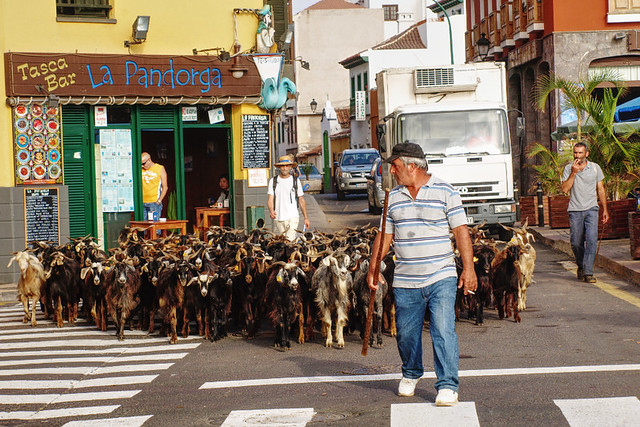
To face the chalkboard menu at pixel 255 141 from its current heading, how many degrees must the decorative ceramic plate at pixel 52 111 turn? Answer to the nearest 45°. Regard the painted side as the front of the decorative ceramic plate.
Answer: approximately 90° to its left

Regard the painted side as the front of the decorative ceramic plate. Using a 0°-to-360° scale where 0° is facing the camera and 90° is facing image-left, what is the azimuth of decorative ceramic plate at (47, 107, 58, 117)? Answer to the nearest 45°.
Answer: approximately 0°

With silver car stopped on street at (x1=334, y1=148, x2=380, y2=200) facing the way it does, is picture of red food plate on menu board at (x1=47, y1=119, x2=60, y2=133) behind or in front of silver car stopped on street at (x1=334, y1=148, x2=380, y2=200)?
in front

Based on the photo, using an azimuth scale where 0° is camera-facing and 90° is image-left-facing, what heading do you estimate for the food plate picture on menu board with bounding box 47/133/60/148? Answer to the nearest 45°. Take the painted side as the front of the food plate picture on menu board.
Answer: approximately 0°

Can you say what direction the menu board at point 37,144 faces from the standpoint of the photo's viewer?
facing the viewer

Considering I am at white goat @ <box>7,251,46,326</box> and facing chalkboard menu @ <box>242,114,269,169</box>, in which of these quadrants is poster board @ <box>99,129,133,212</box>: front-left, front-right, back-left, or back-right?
front-left

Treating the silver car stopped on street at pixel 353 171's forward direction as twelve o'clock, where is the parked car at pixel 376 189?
the parked car at pixel 376 189 is roughly at 12 o'clock from the silver car stopped on street at pixel 353 171.

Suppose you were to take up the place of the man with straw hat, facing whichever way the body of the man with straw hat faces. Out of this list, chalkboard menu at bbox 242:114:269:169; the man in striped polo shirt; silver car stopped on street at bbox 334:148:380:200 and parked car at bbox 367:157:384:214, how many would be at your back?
3

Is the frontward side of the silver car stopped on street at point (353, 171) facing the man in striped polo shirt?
yes

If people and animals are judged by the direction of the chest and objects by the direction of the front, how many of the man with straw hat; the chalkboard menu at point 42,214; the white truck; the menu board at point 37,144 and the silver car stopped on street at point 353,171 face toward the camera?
5

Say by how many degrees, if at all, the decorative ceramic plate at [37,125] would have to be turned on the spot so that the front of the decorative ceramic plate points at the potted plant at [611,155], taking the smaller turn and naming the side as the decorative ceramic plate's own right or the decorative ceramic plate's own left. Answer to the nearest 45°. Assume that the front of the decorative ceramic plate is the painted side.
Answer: approximately 90° to the decorative ceramic plate's own left

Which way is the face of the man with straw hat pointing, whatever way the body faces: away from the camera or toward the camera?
toward the camera

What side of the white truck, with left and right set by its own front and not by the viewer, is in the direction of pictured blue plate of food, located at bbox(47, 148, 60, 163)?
right

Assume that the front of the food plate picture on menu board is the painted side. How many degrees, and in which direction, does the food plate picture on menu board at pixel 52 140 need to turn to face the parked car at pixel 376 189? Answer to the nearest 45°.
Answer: approximately 135° to its left
